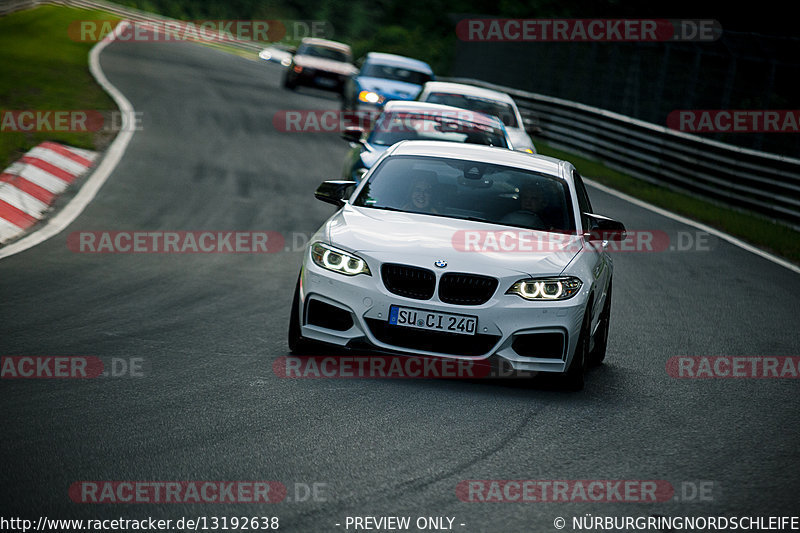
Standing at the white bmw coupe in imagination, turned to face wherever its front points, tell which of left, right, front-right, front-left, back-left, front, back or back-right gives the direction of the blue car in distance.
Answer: back

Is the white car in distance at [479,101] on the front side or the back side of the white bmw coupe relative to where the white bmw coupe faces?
on the back side

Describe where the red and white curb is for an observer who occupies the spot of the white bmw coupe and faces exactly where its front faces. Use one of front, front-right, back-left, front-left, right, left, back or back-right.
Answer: back-right

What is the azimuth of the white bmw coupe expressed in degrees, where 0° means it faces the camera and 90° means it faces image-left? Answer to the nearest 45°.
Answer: approximately 0°

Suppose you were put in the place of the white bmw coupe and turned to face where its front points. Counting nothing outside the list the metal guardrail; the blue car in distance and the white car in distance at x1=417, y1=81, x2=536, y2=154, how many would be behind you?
3

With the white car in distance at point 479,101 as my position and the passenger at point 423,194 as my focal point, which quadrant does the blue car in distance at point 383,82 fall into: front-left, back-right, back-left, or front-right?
back-right
